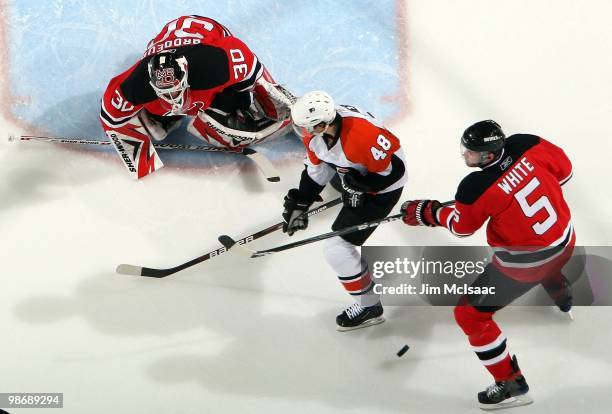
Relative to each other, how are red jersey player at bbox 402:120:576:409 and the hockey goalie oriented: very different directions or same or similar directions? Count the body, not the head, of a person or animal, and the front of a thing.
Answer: very different directions

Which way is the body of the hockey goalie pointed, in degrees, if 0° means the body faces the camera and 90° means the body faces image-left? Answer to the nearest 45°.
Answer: approximately 0°

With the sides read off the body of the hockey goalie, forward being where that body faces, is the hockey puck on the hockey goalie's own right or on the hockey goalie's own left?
on the hockey goalie's own left

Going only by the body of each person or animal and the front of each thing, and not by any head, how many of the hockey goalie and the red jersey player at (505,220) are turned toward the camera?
1

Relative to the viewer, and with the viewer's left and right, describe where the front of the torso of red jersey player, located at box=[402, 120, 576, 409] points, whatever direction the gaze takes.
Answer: facing away from the viewer and to the left of the viewer

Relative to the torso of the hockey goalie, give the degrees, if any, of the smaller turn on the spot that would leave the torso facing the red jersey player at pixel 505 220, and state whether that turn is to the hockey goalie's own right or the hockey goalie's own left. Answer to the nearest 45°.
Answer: approximately 45° to the hockey goalie's own left
